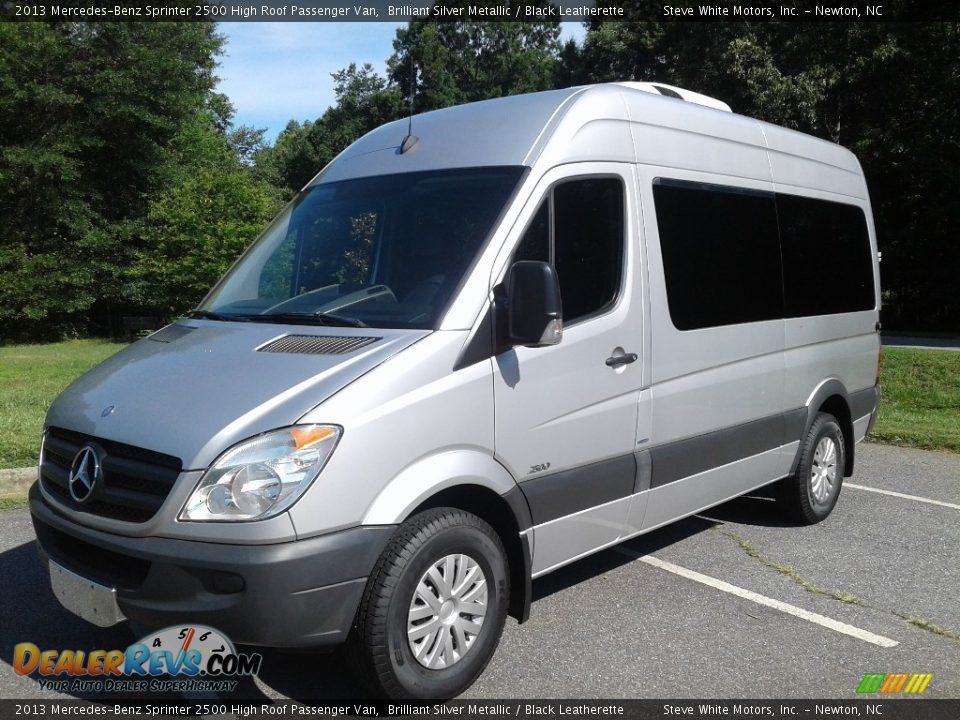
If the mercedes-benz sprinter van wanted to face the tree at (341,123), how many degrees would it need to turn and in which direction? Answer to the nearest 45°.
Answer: approximately 135° to its right

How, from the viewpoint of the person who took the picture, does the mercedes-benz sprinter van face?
facing the viewer and to the left of the viewer

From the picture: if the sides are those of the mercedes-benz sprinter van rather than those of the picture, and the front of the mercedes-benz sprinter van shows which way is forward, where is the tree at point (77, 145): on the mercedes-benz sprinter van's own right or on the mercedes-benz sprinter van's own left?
on the mercedes-benz sprinter van's own right

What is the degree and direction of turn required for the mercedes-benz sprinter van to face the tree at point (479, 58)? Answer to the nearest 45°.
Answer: approximately 135° to its right
